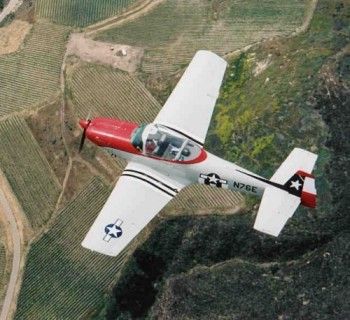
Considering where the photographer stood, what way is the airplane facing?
facing to the left of the viewer
